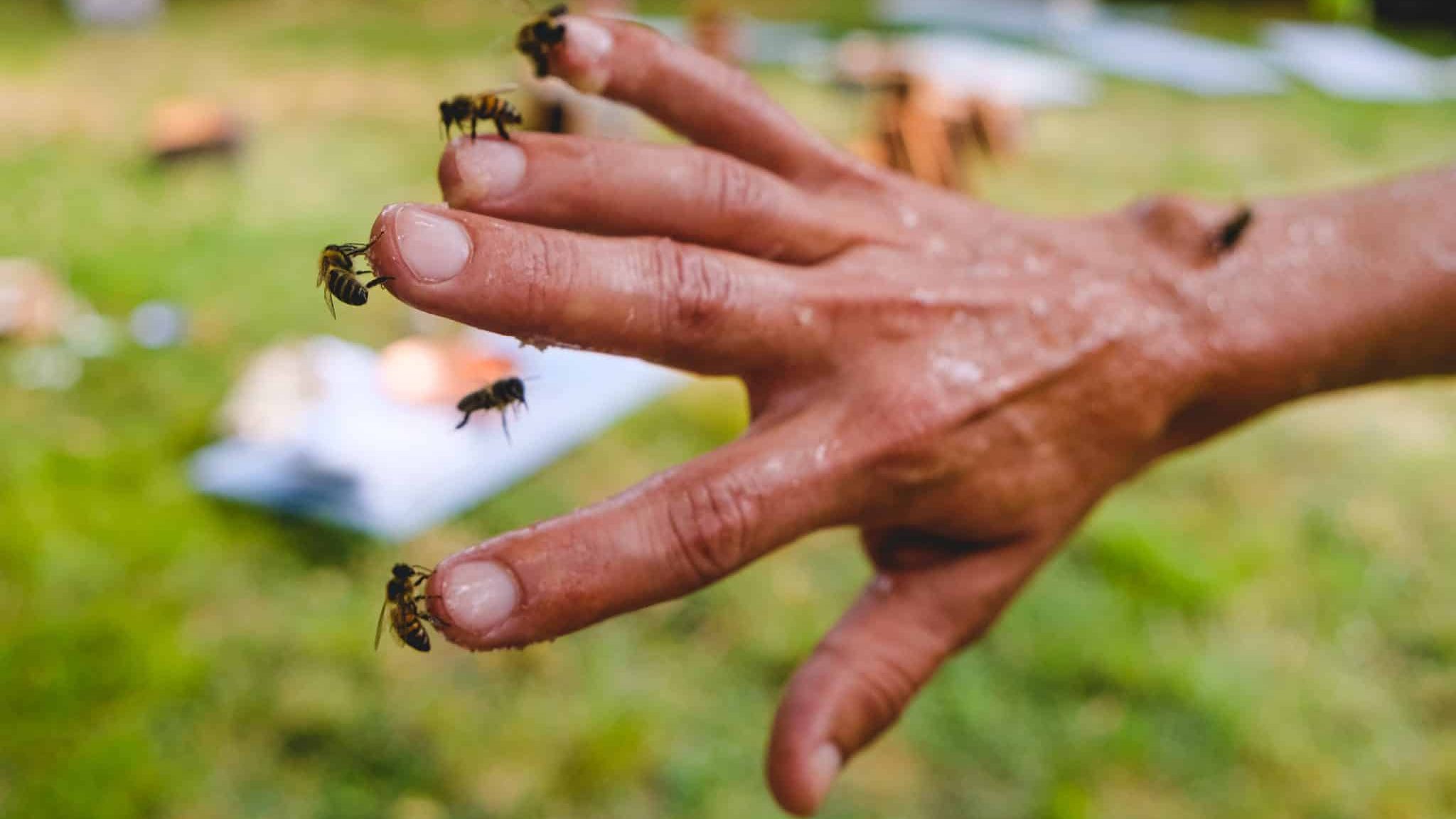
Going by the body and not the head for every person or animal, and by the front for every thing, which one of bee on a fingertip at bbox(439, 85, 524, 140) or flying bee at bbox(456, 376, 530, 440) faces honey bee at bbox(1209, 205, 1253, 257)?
flying bee at bbox(456, 376, 530, 440)

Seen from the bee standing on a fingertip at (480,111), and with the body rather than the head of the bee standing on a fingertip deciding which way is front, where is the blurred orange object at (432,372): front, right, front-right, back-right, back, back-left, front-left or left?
right

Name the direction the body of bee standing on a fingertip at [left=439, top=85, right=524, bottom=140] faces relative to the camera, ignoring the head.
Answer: to the viewer's left

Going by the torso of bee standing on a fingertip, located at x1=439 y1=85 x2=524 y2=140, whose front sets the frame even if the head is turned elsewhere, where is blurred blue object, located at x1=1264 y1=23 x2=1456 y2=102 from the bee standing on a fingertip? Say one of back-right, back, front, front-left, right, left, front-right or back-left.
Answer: back-right

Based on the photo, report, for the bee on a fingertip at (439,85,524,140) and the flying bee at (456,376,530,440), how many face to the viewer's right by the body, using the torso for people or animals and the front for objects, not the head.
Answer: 1

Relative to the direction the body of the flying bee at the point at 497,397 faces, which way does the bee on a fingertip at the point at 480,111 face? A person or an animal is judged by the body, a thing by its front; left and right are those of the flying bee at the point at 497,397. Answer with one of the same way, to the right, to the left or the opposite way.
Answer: the opposite way

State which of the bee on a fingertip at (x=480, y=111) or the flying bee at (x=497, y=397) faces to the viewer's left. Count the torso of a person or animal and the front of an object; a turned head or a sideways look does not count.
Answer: the bee on a fingertip at (x=480, y=111)

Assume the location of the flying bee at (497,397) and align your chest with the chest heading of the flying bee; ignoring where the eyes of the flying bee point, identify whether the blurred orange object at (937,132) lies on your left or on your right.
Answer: on your left

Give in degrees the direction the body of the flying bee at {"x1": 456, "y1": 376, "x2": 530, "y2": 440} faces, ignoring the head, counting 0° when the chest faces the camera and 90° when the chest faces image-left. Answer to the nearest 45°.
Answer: approximately 270°
